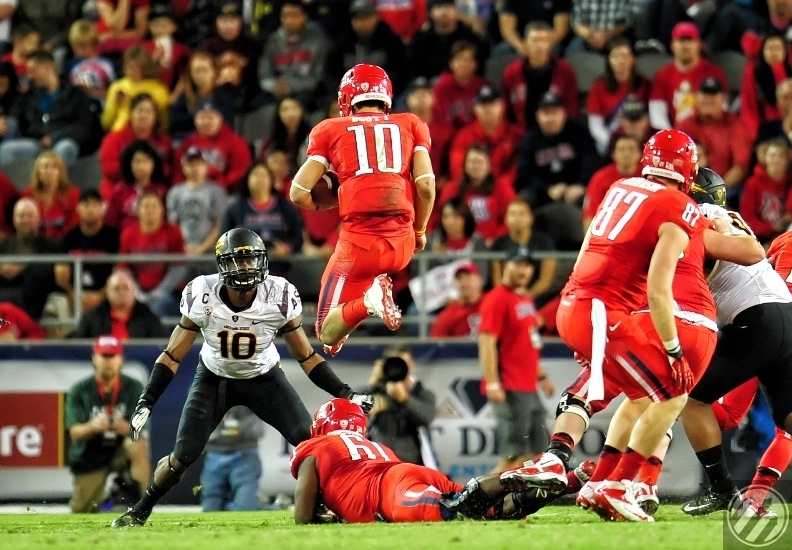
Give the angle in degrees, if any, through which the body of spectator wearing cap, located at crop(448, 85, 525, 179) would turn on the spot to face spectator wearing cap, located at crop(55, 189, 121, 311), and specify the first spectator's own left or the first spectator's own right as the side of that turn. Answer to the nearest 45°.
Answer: approximately 90° to the first spectator's own right

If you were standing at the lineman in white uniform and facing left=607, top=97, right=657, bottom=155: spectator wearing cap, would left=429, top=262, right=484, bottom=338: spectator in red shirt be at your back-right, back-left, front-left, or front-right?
front-left

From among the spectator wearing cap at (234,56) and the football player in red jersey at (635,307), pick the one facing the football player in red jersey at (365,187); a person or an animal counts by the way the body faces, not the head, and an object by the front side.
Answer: the spectator wearing cap

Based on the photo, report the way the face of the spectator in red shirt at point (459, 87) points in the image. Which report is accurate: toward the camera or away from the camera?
toward the camera

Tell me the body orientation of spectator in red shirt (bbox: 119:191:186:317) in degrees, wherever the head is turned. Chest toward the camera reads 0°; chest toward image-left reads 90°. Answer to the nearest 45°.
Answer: approximately 0°

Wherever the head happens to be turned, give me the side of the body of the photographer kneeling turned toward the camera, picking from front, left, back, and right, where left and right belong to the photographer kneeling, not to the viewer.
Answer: front

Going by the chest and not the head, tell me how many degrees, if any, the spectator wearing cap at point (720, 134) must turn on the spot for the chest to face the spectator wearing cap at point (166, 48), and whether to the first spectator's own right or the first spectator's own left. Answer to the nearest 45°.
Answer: approximately 90° to the first spectator's own right

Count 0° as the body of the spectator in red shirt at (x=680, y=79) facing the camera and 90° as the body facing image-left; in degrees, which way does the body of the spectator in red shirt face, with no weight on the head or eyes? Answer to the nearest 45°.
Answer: approximately 0°

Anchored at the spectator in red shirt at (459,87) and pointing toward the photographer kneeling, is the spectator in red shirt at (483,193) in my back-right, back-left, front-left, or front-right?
front-left

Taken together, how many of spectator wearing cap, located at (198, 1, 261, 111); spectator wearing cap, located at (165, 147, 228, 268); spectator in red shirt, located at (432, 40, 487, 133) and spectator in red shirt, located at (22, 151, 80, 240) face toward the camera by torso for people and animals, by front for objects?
4

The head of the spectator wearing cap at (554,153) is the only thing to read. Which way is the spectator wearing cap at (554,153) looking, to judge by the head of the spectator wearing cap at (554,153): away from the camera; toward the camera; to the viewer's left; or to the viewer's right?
toward the camera

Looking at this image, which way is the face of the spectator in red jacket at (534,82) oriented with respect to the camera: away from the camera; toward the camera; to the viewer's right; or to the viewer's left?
toward the camera

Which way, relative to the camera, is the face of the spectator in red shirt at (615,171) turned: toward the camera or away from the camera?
toward the camera

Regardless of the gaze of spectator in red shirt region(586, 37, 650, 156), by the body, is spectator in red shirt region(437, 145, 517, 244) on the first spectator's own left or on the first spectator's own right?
on the first spectator's own right

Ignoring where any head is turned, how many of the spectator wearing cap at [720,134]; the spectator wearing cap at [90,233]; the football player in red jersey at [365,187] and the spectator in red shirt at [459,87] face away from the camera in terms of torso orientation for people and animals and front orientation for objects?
1

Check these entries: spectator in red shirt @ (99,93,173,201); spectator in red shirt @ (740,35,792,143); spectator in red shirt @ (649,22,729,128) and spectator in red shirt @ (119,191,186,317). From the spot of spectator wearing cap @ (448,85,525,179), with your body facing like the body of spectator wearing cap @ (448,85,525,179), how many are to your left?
2

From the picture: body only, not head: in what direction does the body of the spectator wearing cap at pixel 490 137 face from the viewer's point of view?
toward the camera
